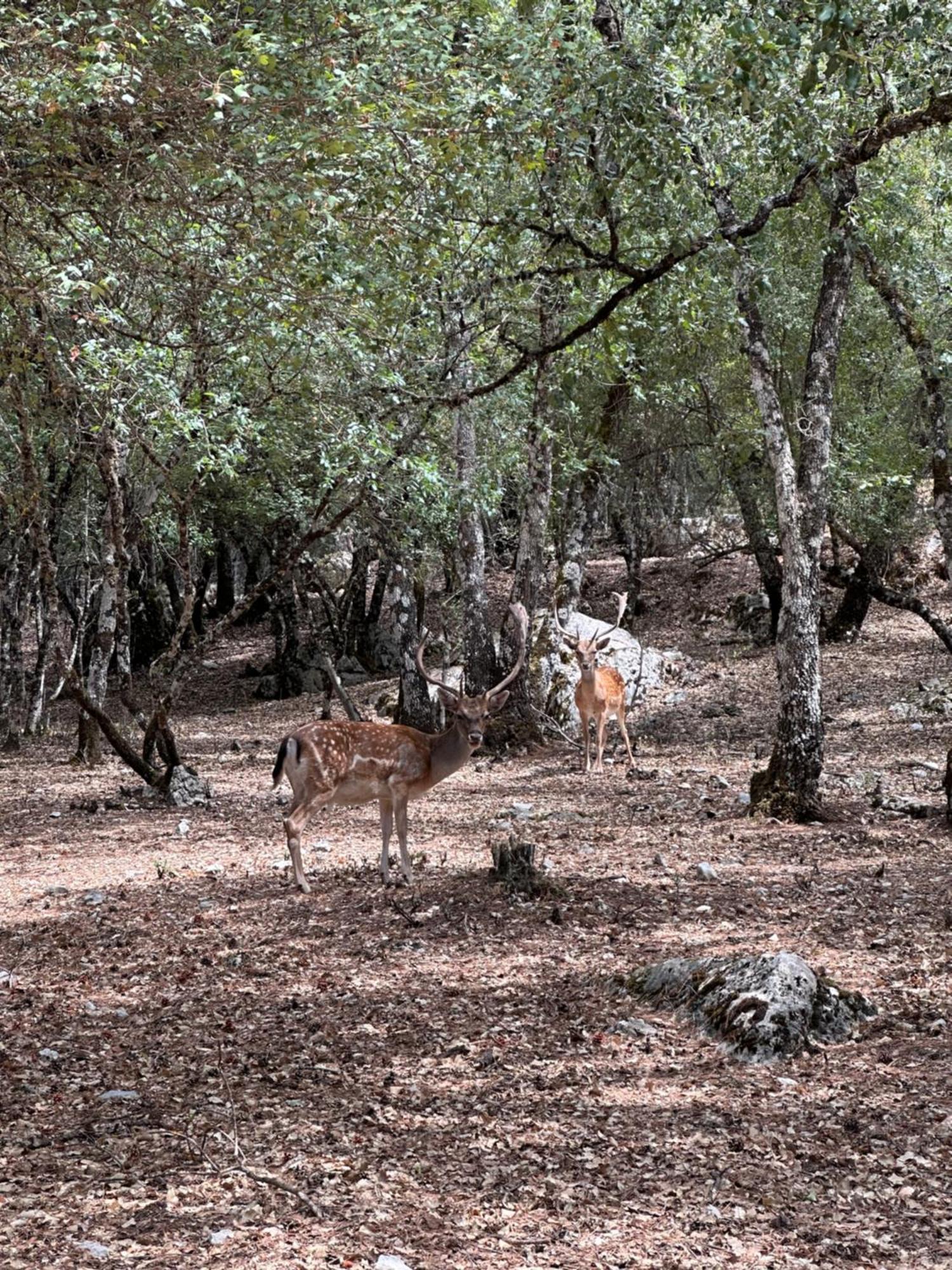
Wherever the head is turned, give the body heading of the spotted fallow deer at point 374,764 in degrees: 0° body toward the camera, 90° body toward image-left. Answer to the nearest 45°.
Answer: approximately 270°

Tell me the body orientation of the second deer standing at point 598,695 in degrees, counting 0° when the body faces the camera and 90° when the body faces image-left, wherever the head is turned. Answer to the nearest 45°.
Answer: approximately 45°

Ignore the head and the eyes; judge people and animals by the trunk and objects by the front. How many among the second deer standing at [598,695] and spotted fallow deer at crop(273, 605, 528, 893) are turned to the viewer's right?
1

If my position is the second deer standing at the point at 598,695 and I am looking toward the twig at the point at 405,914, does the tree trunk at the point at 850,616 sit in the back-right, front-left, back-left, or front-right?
back-left

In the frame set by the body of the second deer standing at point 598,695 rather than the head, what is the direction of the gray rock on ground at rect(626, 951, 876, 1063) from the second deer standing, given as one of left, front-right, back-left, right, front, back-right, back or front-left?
front-left

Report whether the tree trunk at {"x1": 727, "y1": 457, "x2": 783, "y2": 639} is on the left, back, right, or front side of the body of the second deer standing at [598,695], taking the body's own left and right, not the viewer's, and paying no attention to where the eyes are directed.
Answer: back

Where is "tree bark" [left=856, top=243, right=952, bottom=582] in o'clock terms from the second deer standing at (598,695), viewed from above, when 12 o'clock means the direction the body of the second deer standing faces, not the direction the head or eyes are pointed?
The tree bark is roughly at 9 o'clock from the second deer standing.

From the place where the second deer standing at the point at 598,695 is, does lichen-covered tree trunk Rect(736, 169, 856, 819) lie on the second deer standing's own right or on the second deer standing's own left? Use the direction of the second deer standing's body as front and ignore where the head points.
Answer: on the second deer standing's own left

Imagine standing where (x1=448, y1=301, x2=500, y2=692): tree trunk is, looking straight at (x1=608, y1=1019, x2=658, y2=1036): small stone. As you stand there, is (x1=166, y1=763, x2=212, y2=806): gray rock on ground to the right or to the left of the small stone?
right

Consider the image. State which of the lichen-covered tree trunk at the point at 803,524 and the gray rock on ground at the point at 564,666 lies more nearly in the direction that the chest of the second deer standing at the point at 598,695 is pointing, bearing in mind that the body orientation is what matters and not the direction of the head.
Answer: the lichen-covered tree trunk

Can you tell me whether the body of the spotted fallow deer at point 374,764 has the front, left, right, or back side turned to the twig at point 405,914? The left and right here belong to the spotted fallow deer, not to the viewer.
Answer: right

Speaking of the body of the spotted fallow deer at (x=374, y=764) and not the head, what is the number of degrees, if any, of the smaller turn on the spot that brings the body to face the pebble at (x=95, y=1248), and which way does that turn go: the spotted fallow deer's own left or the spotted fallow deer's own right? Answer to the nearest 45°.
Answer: approximately 90° to the spotted fallow deer's own right

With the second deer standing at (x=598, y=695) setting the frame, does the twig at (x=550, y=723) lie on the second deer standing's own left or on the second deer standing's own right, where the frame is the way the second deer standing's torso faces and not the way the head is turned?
on the second deer standing's own right
